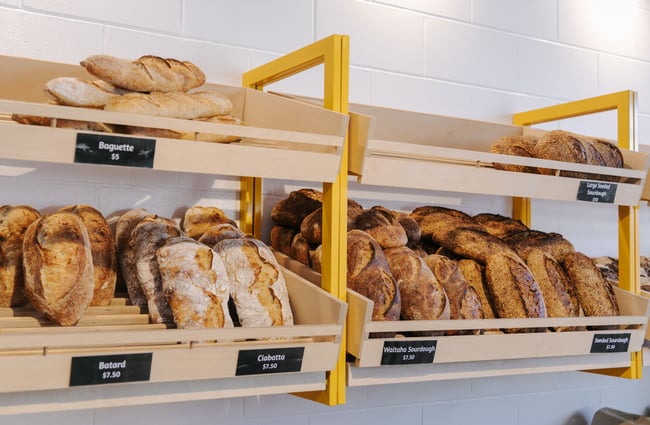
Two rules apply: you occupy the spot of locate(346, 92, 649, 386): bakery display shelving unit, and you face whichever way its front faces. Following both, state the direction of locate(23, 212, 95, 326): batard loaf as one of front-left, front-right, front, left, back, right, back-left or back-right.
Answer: right

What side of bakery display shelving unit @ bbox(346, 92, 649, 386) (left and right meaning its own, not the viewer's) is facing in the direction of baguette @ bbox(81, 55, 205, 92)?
right

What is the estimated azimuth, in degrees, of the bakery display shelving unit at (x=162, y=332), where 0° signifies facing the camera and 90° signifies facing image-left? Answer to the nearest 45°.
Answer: approximately 315°

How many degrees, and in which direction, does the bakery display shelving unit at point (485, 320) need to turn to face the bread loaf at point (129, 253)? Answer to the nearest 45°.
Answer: approximately 90° to its right

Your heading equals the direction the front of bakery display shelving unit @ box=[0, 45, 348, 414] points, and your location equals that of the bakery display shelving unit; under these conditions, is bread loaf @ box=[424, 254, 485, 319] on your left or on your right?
on your left

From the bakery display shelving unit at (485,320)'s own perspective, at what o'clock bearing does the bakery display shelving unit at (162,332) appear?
the bakery display shelving unit at (162,332) is roughly at 3 o'clock from the bakery display shelving unit at (485,320).

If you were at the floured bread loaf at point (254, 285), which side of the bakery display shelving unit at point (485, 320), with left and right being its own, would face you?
right

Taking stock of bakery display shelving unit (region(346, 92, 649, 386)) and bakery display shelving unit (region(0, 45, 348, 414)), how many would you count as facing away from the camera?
0

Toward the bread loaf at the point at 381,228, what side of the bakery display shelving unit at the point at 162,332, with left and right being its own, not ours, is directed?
left
